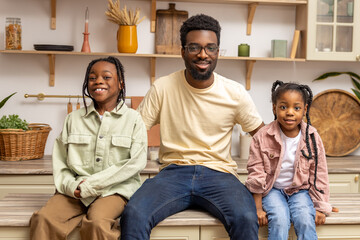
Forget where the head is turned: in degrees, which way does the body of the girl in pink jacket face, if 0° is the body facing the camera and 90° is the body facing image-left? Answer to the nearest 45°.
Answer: approximately 0°

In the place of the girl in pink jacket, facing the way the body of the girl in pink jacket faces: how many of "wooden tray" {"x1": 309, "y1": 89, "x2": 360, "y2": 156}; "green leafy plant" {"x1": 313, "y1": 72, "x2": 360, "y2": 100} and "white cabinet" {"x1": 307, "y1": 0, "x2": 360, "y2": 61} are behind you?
3

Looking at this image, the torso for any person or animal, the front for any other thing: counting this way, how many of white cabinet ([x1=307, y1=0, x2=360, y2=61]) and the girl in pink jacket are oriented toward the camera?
2

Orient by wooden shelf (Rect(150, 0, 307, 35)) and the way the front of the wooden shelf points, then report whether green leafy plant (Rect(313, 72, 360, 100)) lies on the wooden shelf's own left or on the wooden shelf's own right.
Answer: on the wooden shelf's own left

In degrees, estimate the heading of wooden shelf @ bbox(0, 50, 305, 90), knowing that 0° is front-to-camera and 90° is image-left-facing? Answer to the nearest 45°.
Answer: approximately 0°

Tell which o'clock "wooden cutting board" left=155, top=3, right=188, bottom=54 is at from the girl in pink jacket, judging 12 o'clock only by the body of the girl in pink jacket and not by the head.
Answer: The wooden cutting board is roughly at 5 o'clock from the girl in pink jacket.

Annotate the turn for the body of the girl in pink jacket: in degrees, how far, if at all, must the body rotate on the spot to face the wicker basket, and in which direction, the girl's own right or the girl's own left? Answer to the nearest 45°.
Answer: approximately 135° to the girl's own right

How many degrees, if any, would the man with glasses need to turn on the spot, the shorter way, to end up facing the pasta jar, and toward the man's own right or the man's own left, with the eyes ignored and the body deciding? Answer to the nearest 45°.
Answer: approximately 135° to the man's own right

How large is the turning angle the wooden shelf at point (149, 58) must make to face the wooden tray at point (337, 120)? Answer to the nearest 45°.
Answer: approximately 90° to its left

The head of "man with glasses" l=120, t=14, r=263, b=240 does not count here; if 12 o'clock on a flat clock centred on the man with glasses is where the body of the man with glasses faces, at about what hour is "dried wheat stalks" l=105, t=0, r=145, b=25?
The dried wheat stalks is roughly at 5 o'clock from the man with glasses.

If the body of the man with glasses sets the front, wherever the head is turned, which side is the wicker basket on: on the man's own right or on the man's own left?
on the man's own right

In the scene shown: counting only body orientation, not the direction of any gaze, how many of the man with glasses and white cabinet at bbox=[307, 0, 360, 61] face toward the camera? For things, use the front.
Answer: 2
